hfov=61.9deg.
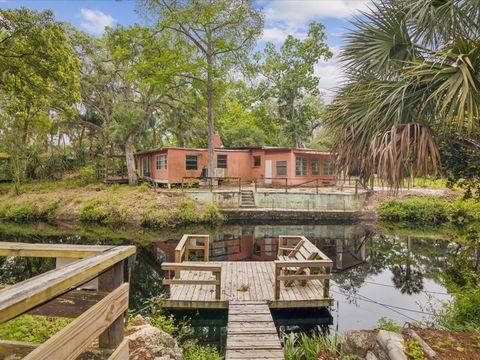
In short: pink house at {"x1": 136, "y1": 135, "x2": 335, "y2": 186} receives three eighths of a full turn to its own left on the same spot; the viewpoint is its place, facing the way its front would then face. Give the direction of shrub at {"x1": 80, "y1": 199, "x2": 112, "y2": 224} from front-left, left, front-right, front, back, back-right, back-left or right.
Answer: back

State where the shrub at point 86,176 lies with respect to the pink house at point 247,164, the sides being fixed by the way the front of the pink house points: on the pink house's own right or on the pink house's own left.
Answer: on the pink house's own right

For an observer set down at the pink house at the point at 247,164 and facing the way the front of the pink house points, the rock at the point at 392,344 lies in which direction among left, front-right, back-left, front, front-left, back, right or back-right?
front

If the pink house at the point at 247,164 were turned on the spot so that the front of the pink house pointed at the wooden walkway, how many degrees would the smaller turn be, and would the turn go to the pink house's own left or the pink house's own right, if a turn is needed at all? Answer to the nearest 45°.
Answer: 0° — it already faces it

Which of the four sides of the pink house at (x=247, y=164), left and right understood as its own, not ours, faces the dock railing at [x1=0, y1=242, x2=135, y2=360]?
front

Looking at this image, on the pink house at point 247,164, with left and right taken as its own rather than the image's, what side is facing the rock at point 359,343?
front

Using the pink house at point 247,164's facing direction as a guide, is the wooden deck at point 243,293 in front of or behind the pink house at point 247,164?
in front

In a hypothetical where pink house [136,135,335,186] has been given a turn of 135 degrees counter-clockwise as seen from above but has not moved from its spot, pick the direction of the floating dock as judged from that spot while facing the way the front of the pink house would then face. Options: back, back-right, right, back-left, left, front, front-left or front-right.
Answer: back-right

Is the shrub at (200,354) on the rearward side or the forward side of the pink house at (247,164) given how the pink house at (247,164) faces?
on the forward side

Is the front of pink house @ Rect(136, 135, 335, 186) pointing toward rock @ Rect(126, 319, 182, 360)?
yes

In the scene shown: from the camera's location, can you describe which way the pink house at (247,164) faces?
facing the viewer

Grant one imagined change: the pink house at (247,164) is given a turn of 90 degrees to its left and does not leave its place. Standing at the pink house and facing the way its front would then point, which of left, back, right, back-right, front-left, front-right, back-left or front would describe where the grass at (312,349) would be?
right

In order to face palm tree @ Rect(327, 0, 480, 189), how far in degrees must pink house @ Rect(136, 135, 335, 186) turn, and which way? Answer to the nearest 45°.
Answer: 0° — it already faces it
